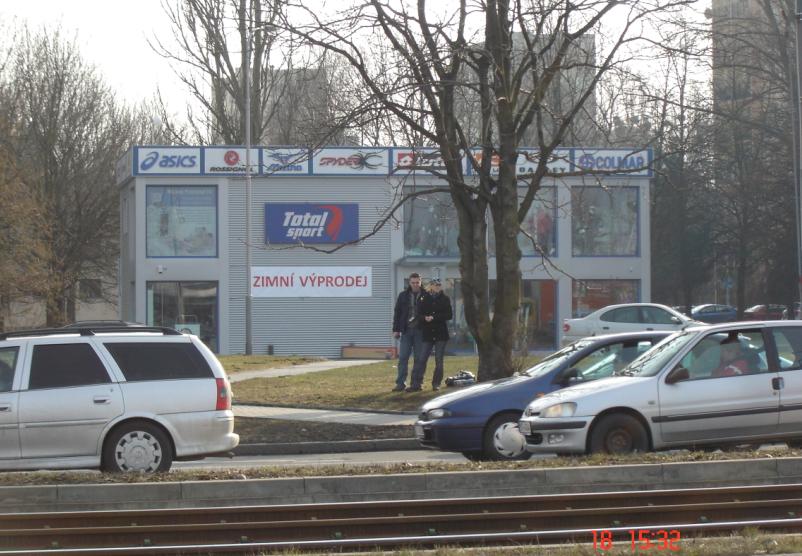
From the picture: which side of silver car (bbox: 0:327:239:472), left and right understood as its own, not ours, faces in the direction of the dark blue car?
back

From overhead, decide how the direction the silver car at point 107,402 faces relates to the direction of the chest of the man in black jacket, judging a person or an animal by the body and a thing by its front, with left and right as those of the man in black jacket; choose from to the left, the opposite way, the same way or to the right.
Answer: to the right

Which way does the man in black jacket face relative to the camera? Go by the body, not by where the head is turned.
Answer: toward the camera

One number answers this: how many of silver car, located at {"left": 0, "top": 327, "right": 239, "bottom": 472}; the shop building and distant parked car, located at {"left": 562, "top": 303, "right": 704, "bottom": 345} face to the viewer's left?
1

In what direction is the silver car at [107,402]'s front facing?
to the viewer's left

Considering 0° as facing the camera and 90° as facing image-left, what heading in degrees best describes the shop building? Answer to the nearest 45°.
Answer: approximately 0°

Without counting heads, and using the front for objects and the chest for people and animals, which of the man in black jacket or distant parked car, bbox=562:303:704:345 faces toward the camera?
the man in black jacket

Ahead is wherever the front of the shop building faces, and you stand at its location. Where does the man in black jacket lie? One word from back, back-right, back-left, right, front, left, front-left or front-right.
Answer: front

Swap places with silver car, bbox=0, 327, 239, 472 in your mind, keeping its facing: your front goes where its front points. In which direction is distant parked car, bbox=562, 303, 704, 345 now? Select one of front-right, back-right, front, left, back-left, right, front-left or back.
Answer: back-right

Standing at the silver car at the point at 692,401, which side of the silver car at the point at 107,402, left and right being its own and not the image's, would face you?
back

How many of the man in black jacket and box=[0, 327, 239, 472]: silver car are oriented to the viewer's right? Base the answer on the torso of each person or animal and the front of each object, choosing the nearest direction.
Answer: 0

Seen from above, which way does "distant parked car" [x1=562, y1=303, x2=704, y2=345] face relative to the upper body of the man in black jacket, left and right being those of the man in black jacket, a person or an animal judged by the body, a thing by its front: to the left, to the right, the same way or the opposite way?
to the left

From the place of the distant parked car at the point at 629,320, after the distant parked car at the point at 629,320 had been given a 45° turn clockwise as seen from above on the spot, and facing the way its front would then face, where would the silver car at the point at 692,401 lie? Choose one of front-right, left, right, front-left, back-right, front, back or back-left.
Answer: front-right

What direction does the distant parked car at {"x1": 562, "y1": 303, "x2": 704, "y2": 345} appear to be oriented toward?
to the viewer's right

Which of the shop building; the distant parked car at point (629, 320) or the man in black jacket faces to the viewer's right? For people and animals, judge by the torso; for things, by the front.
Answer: the distant parked car

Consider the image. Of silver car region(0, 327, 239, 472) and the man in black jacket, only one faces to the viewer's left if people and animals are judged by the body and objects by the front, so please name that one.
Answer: the silver car

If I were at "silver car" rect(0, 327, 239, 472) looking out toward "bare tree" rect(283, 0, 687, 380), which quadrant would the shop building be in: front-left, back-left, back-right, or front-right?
front-left
